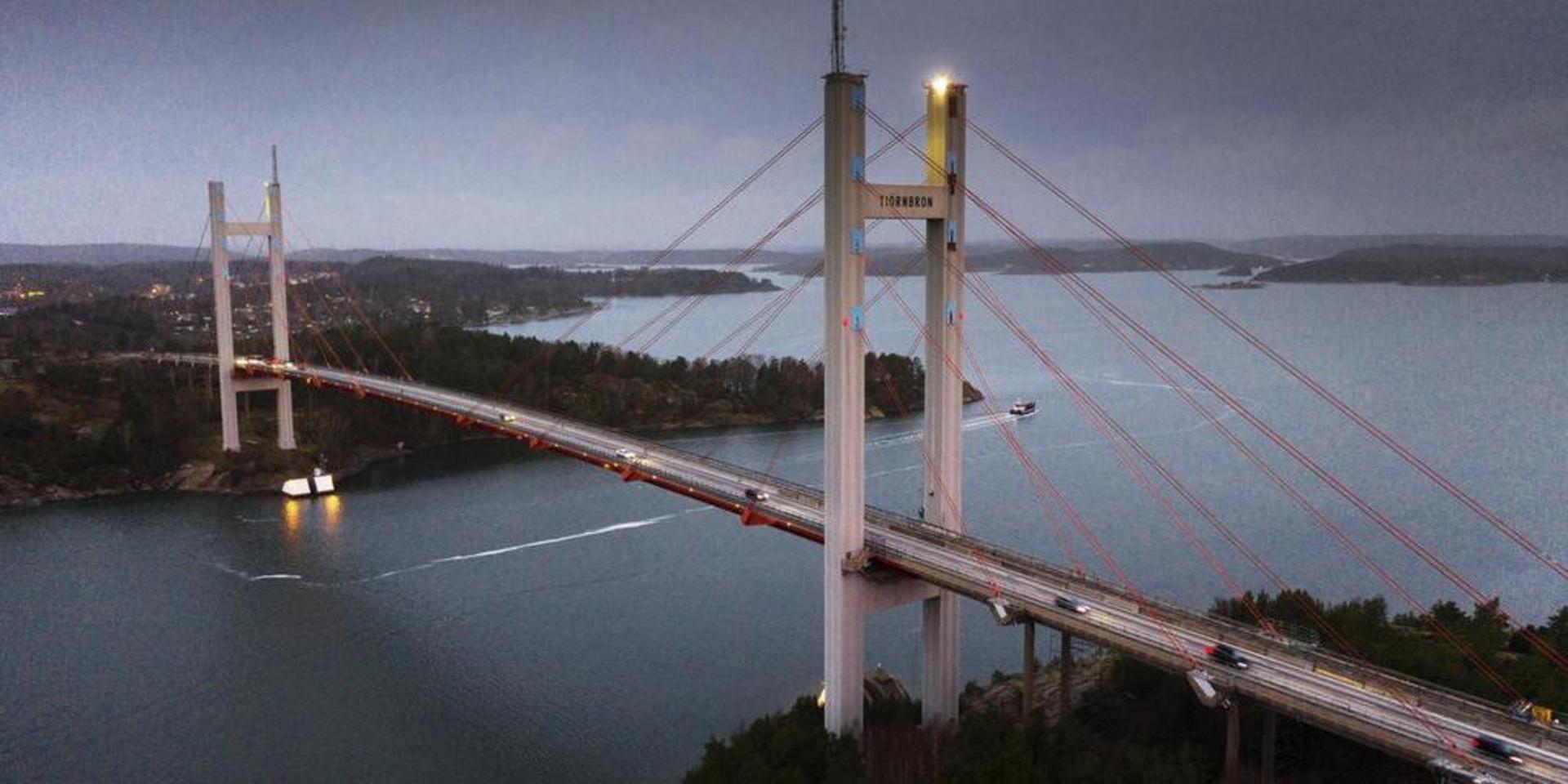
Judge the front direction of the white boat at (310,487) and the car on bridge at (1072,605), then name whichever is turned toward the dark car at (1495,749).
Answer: the car on bridge

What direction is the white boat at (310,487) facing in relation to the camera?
to the viewer's left

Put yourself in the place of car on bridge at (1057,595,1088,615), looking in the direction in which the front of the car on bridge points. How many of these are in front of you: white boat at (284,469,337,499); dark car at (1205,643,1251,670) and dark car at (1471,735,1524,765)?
2

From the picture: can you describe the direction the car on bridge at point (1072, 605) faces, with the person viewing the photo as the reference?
facing the viewer and to the right of the viewer

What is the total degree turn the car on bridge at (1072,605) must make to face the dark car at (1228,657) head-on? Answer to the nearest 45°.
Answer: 0° — it already faces it
